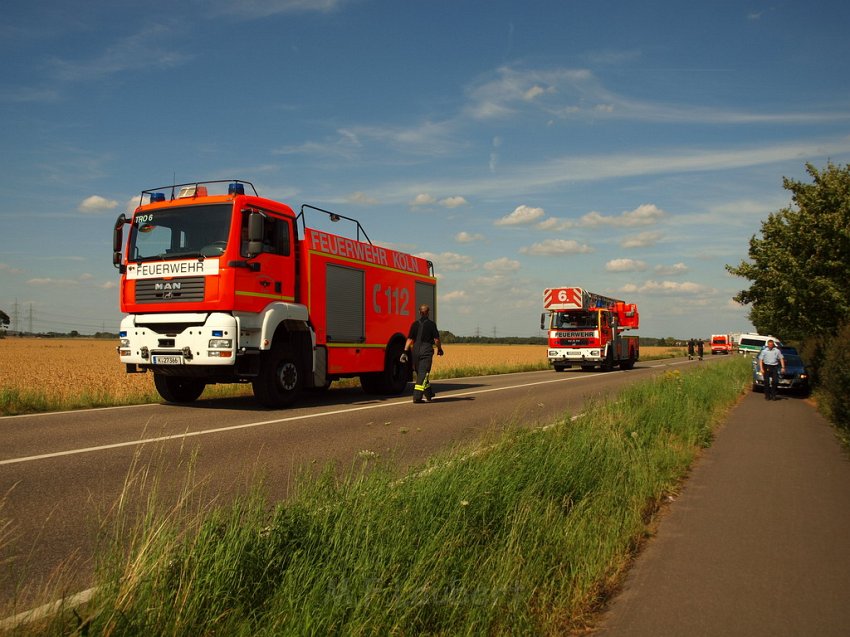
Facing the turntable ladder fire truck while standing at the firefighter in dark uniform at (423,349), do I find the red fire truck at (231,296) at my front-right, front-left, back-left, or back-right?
back-left

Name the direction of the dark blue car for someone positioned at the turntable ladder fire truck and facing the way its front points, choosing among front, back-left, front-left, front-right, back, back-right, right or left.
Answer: left

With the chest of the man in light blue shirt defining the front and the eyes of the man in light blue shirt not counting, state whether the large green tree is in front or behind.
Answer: behind

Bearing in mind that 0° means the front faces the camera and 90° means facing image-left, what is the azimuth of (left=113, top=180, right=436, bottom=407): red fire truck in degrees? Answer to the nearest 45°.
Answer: approximately 45°

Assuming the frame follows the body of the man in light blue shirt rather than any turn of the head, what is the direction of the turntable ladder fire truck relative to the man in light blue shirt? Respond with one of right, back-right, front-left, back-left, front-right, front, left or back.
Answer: back-right

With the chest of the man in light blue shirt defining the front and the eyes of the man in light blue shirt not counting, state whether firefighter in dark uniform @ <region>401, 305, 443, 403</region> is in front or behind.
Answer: in front

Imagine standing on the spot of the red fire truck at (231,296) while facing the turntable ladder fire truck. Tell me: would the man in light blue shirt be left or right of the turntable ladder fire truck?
right

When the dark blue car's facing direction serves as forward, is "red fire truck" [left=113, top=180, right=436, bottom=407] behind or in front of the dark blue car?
in front

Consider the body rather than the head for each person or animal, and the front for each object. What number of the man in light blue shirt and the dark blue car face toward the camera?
2

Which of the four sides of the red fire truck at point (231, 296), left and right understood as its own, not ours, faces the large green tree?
back

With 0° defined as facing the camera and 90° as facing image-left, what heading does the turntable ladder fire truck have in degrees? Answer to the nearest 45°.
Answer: approximately 45°
